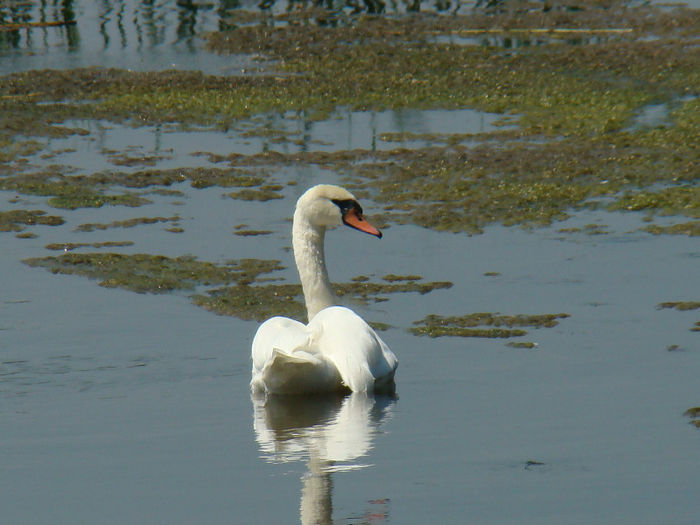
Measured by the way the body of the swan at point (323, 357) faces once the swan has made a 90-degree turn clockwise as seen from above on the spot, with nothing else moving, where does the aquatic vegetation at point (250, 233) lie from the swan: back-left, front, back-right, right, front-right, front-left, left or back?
back-left

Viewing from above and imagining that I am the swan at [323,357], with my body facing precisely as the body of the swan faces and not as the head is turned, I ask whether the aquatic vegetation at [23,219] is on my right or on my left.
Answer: on my left

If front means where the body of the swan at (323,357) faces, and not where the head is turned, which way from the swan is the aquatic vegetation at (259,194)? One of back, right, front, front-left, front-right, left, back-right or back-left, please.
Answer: front-left

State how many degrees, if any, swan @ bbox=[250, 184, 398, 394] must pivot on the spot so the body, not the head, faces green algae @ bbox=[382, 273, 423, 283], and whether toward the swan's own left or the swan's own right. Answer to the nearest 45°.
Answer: approximately 45° to the swan's own left

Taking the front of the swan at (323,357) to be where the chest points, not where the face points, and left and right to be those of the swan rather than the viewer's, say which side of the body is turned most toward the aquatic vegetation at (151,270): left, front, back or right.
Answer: front

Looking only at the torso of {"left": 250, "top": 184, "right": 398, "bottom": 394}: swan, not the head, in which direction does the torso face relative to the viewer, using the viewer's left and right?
facing away from the viewer and to the right of the viewer

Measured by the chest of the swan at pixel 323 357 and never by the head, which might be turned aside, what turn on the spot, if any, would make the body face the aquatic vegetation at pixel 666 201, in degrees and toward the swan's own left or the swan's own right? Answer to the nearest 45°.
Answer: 0° — it already faces it
